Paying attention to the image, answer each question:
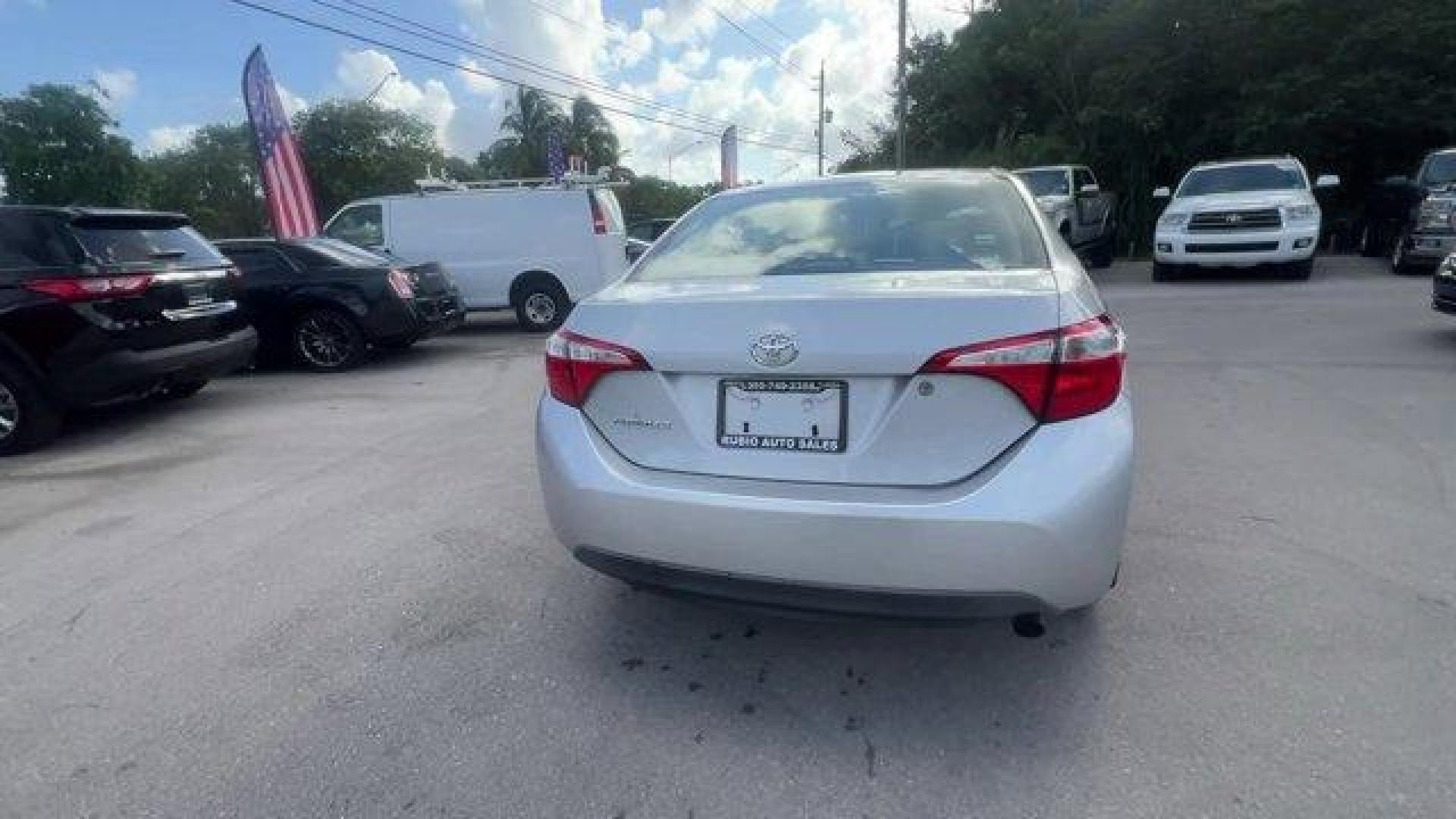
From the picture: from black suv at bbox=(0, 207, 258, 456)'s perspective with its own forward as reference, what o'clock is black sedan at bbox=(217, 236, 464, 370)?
black sedan at bbox=(217, 236, 464, 370) is roughly at 3 o'clock from black suv at bbox=(0, 207, 258, 456).

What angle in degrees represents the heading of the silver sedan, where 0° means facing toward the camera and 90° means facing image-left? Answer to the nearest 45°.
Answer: approximately 180°

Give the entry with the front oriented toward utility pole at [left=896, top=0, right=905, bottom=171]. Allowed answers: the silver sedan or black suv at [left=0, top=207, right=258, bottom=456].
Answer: the silver sedan

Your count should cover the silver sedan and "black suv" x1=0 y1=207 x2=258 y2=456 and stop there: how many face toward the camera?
0

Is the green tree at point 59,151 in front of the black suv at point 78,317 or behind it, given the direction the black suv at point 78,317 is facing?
in front

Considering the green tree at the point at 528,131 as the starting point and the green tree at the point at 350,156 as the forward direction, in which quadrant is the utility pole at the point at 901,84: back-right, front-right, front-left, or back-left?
back-left

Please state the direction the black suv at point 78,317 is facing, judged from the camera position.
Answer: facing away from the viewer and to the left of the viewer

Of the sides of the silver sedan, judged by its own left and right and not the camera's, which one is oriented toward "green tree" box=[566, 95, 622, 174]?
front

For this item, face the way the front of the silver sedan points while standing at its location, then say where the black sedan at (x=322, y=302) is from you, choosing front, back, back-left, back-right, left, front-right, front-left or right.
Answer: front-left
